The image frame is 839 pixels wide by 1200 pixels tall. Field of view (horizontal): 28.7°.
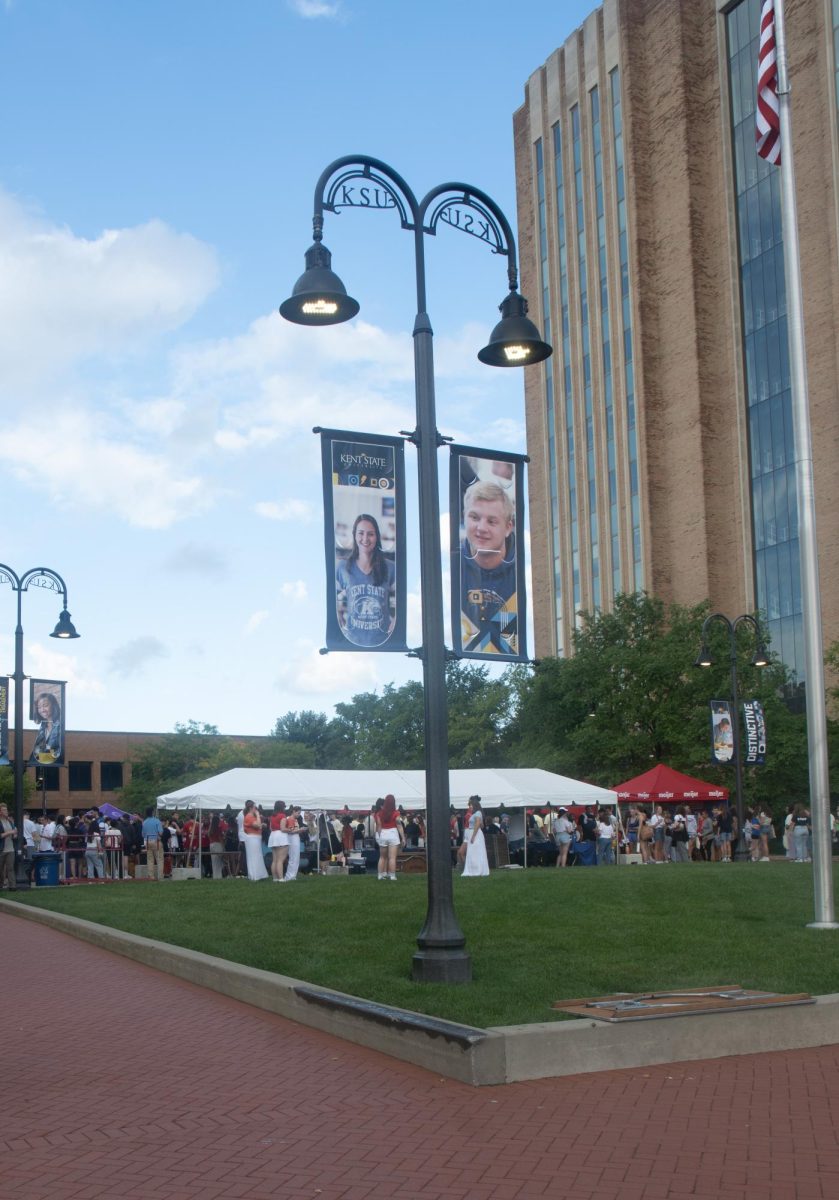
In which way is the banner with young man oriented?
toward the camera

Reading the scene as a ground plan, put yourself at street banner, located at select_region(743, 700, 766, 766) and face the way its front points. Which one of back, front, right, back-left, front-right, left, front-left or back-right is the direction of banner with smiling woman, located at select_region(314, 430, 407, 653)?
front

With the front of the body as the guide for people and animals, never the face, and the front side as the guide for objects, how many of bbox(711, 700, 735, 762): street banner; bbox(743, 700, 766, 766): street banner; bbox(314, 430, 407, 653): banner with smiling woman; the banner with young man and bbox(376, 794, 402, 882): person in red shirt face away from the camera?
1

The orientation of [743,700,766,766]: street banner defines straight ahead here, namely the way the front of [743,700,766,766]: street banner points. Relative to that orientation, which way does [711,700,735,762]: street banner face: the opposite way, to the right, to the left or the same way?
the same way

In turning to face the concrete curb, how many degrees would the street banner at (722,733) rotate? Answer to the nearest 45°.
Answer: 0° — it already faces it

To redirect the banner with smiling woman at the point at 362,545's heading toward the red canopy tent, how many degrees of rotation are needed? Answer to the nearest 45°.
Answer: approximately 180°

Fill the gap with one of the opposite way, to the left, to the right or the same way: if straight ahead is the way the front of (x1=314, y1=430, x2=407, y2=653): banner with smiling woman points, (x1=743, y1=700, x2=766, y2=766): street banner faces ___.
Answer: the same way

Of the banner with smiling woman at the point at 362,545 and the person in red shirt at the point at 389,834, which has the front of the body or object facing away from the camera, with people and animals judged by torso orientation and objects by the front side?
the person in red shirt

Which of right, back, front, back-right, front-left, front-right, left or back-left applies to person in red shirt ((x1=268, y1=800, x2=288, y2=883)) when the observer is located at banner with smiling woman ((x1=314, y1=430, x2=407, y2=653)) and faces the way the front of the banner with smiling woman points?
back

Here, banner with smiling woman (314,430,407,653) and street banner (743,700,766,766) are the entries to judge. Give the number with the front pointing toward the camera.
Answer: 2

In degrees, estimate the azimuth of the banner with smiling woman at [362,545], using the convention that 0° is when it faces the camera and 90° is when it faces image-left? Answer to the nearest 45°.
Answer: approximately 0°

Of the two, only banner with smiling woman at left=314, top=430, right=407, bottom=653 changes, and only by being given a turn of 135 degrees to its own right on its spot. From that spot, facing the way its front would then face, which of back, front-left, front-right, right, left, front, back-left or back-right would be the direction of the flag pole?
right

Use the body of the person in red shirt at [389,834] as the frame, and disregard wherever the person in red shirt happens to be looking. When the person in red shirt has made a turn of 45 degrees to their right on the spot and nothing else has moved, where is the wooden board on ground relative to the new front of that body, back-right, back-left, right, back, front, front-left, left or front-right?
back-right

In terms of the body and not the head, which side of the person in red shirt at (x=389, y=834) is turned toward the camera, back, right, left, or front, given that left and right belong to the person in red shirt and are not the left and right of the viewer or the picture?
back

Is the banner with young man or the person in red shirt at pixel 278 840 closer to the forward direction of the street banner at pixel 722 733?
the banner with young man
